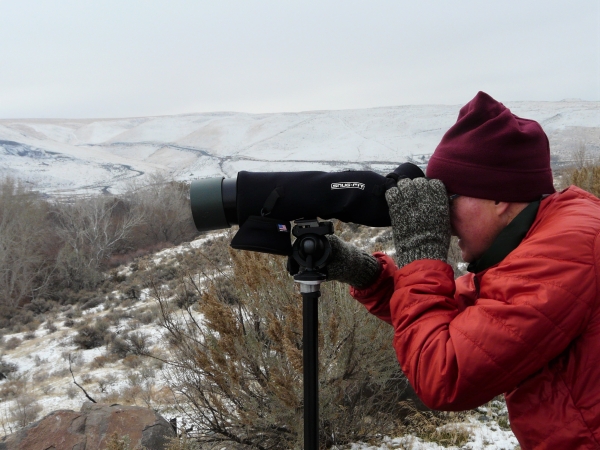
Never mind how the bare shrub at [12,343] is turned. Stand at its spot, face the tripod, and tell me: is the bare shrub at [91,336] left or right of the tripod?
left

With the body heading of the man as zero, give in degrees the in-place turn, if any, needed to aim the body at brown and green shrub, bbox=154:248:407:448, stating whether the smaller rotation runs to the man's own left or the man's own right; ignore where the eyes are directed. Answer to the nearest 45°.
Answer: approximately 45° to the man's own right

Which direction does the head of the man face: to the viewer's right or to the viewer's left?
to the viewer's left

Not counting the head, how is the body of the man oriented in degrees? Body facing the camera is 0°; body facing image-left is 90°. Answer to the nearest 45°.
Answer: approximately 90°

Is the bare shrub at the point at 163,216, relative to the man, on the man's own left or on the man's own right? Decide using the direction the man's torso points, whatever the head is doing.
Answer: on the man's own right

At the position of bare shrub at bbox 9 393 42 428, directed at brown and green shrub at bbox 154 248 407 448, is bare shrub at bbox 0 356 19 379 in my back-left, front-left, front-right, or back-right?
back-left

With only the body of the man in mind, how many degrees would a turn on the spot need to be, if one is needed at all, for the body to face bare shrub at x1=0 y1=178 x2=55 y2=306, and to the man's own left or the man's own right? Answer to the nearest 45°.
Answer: approximately 45° to the man's own right
